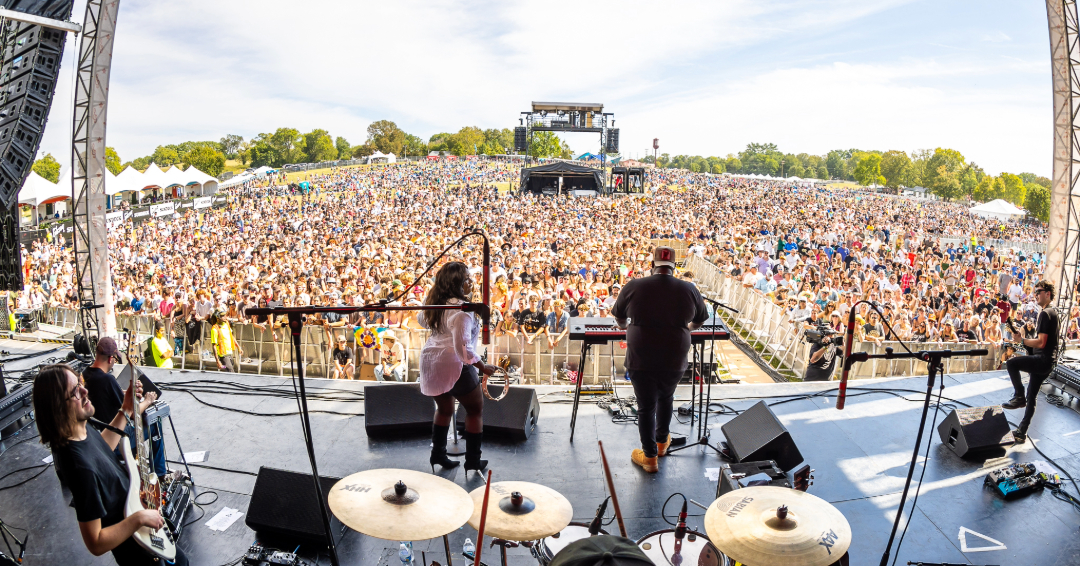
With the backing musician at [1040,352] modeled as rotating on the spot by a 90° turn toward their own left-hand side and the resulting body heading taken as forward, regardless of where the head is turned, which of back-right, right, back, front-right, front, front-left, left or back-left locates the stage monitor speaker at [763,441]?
front-right

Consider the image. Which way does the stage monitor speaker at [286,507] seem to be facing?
toward the camera

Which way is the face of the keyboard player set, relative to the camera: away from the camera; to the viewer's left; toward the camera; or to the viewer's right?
away from the camera

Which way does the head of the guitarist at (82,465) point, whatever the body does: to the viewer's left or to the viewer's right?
to the viewer's right

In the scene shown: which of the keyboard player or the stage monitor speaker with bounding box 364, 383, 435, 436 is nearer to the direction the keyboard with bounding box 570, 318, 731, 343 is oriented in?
the keyboard player

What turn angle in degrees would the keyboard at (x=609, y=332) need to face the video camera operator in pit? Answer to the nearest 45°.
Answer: approximately 135° to its left

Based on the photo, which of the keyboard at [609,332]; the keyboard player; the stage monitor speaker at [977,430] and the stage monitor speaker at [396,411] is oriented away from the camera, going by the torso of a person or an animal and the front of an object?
the keyboard player

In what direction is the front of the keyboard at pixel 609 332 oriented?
toward the camera

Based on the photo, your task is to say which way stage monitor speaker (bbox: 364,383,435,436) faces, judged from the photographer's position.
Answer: facing the viewer

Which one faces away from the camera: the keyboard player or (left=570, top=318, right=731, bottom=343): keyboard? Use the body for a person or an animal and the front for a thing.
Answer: the keyboard player

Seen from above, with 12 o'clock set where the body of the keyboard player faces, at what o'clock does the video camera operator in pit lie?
The video camera operator in pit is roughly at 1 o'clock from the keyboard player.

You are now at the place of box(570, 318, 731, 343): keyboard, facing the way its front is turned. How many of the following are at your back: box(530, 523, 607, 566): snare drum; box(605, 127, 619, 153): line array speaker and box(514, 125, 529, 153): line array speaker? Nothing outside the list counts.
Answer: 2

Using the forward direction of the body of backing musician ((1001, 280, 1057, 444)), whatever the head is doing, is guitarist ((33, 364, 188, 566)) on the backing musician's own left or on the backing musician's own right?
on the backing musician's own left

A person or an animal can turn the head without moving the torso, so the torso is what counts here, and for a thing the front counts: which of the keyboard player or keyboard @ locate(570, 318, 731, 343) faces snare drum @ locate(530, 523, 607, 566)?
the keyboard

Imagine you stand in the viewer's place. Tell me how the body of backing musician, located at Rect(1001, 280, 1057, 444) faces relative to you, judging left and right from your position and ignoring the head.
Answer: facing to the left of the viewer

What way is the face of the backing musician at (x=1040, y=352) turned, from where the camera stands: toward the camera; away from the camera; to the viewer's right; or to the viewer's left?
to the viewer's left
